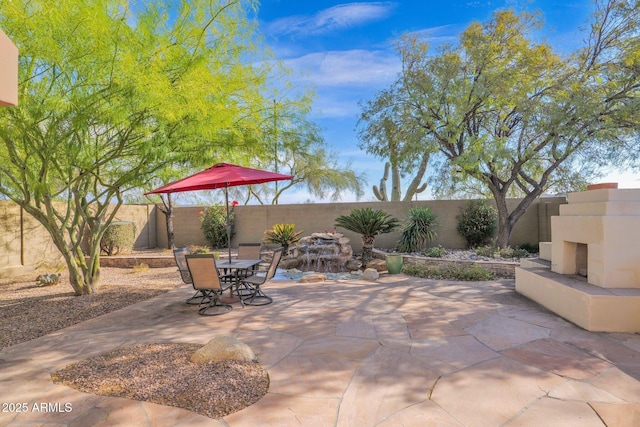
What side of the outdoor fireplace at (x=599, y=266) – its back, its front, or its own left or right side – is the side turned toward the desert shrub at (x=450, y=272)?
right

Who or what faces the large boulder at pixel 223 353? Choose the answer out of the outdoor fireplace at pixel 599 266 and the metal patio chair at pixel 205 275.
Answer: the outdoor fireplace

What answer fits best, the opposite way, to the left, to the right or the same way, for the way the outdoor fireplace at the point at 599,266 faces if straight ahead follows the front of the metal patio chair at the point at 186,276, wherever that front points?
the opposite way

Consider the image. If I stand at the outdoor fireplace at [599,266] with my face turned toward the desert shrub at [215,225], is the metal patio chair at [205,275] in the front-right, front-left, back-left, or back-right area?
front-left

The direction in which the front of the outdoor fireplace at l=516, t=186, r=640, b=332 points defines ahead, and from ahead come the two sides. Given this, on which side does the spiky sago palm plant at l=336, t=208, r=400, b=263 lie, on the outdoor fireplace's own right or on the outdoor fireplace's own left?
on the outdoor fireplace's own right

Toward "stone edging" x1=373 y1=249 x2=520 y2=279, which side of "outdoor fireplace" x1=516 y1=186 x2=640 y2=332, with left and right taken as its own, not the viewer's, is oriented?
right

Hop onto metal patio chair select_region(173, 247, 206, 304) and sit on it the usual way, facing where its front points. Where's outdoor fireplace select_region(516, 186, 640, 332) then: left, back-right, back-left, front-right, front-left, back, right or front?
front-right

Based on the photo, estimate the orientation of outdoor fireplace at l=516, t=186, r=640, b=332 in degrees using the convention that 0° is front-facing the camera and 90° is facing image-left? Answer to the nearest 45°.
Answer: approximately 45°

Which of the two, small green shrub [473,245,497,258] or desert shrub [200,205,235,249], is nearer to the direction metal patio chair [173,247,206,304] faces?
the small green shrub

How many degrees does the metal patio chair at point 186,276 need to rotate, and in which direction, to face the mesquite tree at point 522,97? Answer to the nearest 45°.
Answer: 0° — it already faces it

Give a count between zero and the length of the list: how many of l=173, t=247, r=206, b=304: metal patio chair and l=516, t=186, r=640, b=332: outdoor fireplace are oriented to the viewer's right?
1

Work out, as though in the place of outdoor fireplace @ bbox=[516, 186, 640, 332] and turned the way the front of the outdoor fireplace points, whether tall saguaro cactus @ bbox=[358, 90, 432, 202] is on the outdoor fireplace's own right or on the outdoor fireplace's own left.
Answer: on the outdoor fireplace's own right

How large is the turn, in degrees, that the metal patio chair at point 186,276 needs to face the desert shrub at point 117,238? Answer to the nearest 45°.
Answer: approximately 90° to its left

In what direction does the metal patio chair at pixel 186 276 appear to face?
to the viewer's right
